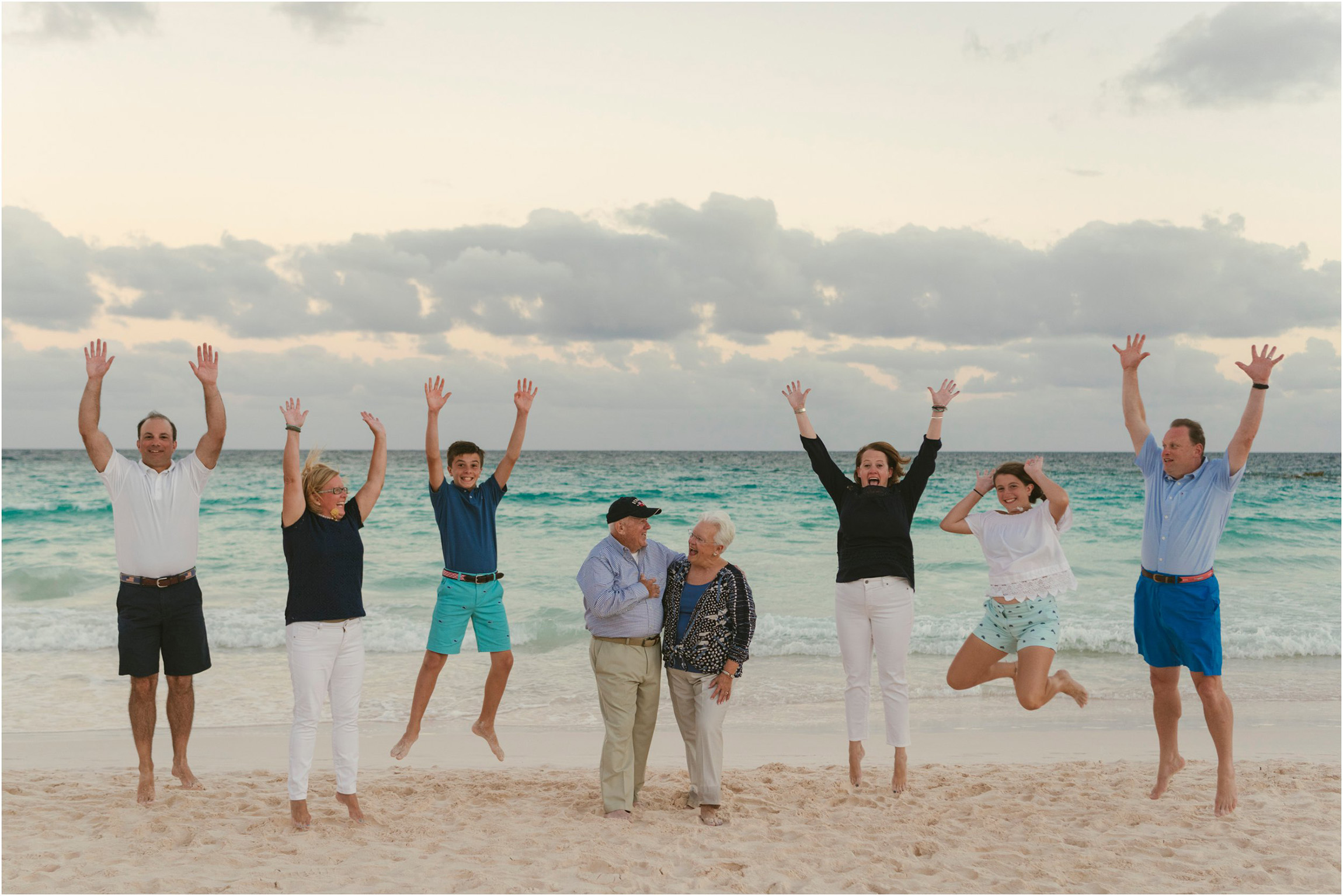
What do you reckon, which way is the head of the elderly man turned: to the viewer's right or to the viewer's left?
to the viewer's right

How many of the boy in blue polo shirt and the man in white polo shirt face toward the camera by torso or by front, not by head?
2

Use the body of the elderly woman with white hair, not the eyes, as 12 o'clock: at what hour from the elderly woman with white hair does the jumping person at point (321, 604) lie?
The jumping person is roughly at 1 o'clock from the elderly woman with white hair.

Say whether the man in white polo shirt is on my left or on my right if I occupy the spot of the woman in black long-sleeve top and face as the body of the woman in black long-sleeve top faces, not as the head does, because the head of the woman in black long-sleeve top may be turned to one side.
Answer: on my right

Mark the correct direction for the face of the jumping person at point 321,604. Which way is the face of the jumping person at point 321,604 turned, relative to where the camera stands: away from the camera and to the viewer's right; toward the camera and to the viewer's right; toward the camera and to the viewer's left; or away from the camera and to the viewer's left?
toward the camera and to the viewer's right

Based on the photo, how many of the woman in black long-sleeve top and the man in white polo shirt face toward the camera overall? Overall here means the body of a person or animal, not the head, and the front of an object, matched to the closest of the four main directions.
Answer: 2

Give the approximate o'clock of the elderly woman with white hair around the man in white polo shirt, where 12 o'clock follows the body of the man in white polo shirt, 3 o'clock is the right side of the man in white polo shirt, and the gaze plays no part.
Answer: The elderly woman with white hair is roughly at 10 o'clock from the man in white polo shirt.

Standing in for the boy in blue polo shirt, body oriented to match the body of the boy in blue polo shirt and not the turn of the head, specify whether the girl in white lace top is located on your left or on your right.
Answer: on your left
